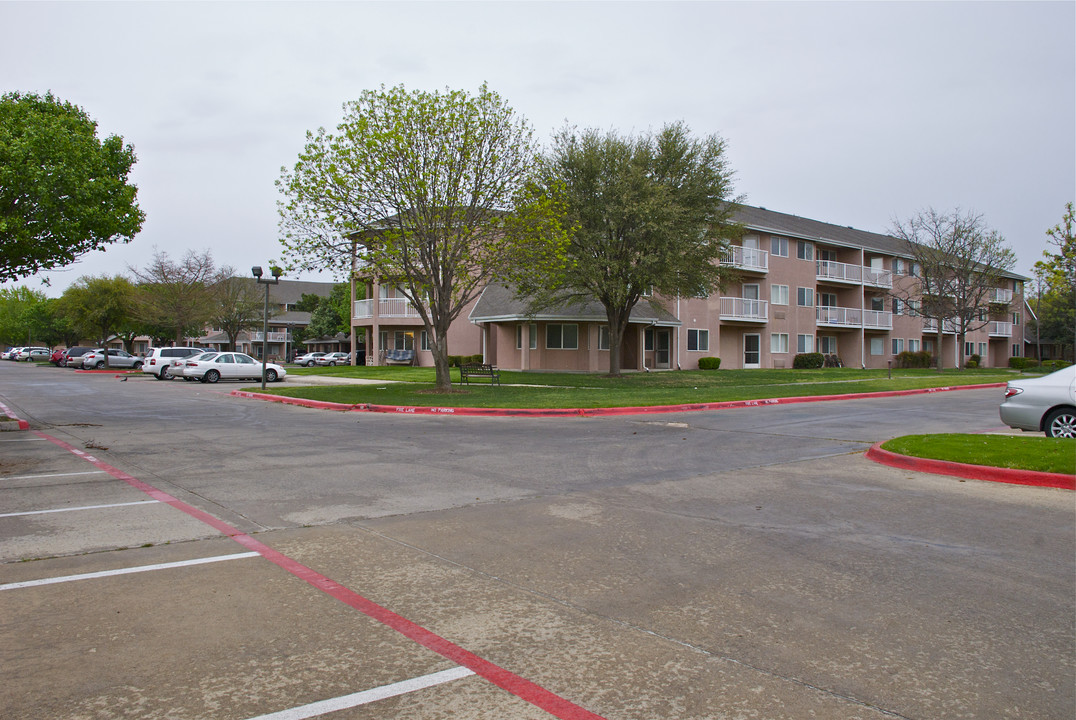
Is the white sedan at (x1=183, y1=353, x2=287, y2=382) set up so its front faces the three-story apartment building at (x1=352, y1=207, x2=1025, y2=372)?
yes

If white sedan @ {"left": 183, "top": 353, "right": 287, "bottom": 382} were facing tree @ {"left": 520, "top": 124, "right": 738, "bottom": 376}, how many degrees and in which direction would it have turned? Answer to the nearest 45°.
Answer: approximately 45° to its right

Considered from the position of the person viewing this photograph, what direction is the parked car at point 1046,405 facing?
facing to the right of the viewer

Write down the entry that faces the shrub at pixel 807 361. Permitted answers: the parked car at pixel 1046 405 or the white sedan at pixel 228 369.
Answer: the white sedan

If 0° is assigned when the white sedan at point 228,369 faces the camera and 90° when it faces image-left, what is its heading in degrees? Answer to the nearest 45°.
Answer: approximately 270°

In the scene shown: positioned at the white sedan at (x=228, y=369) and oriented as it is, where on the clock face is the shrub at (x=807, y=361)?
The shrub is roughly at 12 o'clock from the white sedan.

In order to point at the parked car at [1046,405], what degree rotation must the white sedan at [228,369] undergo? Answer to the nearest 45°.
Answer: approximately 45° to its right

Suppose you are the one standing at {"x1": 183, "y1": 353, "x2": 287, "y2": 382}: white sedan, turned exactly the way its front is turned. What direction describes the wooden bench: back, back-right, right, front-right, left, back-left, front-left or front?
front-left

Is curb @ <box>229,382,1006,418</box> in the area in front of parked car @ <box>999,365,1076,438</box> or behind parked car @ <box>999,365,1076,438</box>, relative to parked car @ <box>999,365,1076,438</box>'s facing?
behind

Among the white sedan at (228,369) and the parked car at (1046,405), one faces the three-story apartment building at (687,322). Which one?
the white sedan
